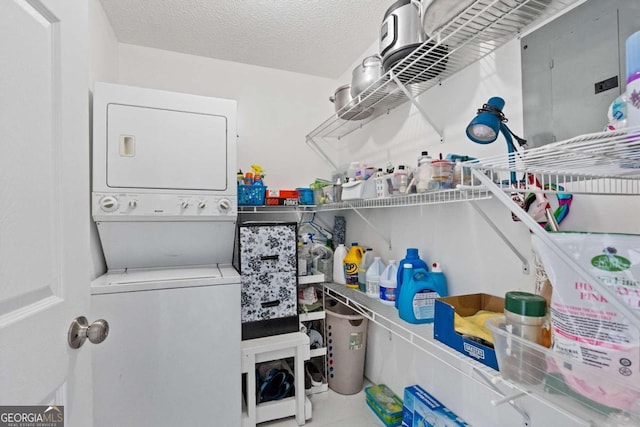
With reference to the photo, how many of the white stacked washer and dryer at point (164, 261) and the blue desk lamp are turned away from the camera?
0

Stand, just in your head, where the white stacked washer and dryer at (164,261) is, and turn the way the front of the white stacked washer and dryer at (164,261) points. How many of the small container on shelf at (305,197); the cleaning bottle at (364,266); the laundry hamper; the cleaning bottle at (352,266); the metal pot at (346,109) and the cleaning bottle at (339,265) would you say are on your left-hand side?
6

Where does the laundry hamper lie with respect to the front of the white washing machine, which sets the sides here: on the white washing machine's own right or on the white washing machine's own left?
on the white washing machine's own left

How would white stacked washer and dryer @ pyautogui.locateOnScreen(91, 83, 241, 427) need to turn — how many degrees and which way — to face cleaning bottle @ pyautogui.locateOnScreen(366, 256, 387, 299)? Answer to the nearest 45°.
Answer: approximately 45° to its left

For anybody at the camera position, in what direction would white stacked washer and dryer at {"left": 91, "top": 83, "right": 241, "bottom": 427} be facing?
facing the viewer

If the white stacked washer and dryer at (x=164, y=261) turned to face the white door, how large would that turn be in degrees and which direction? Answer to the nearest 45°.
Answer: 0° — it already faces it

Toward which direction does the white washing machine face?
toward the camera

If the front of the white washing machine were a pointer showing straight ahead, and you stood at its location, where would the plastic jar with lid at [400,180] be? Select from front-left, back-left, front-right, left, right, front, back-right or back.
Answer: front-left

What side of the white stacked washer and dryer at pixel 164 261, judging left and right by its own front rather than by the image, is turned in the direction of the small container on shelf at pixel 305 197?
left

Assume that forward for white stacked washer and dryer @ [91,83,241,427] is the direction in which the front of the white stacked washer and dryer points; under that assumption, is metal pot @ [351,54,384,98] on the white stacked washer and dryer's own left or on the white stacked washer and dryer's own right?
on the white stacked washer and dryer's own left

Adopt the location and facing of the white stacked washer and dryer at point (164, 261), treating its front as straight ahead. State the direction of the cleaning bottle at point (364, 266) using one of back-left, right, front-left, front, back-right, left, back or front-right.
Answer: left

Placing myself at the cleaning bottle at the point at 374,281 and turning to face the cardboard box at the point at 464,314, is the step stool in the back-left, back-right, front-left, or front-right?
back-right

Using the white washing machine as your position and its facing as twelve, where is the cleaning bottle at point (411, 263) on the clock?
The cleaning bottle is roughly at 10 o'clock from the white washing machine.

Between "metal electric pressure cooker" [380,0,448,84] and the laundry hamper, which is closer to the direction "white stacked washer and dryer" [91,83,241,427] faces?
the metal electric pressure cooker

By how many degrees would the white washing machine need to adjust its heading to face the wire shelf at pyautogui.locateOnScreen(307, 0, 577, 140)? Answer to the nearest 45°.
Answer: approximately 45° to its left

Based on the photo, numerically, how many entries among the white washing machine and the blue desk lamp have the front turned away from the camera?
0

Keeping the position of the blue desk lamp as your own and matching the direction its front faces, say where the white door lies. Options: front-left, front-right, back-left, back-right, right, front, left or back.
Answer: front
